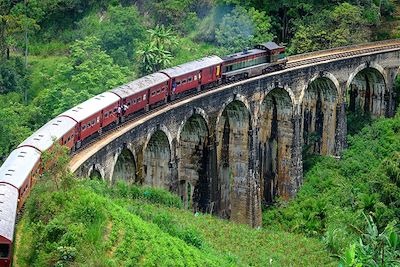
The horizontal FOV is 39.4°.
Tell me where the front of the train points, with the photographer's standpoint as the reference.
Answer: facing away from the viewer and to the right of the viewer
